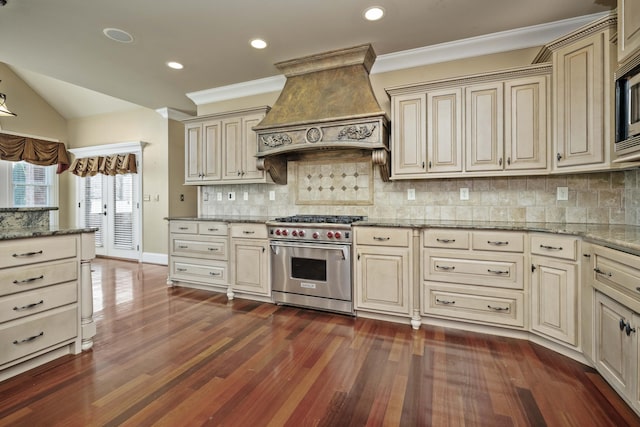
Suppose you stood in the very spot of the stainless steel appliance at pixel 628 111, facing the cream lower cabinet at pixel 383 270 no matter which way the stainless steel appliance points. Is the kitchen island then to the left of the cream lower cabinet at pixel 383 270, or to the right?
left

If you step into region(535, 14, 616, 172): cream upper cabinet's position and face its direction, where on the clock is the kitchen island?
The kitchen island is roughly at 12 o'clock from the cream upper cabinet.

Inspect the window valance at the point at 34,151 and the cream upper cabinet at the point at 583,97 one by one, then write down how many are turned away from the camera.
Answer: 0

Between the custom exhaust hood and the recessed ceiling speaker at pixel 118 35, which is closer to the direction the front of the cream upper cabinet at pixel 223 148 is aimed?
the recessed ceiling speaker

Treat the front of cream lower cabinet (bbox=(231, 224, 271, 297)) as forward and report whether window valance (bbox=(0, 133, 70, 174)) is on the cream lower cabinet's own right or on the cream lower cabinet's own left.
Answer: on the cream lower cabinet's own right

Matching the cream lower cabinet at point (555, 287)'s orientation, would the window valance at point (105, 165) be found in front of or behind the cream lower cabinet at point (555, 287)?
in front

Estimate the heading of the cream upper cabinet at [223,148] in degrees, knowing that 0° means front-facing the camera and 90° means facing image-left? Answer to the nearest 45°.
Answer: approximately 45°

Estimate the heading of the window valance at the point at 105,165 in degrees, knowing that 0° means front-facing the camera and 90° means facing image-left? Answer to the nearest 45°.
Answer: approximately 45°
